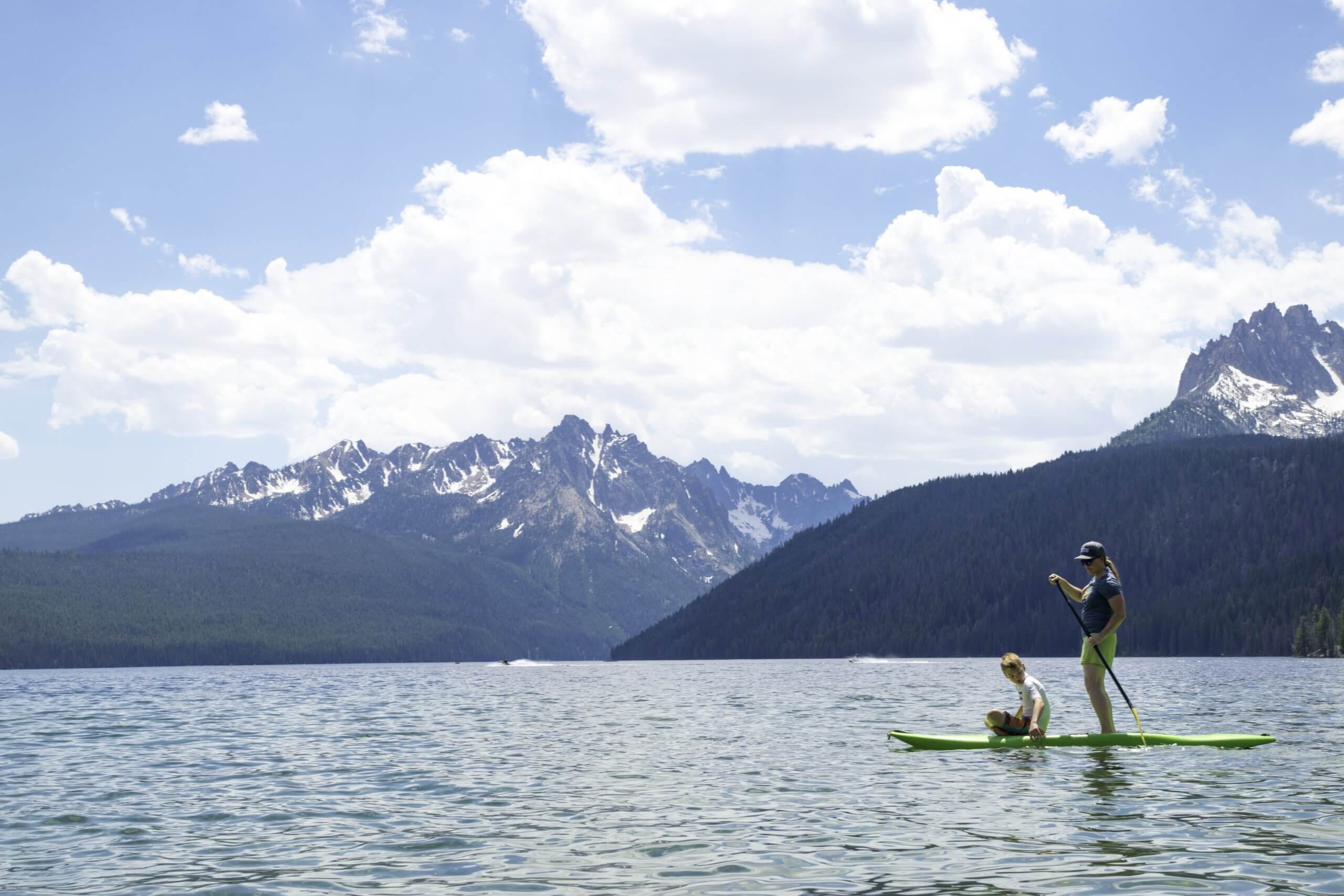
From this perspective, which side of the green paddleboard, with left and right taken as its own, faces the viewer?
left

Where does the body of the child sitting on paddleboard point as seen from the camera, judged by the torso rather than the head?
to the viewer's left
